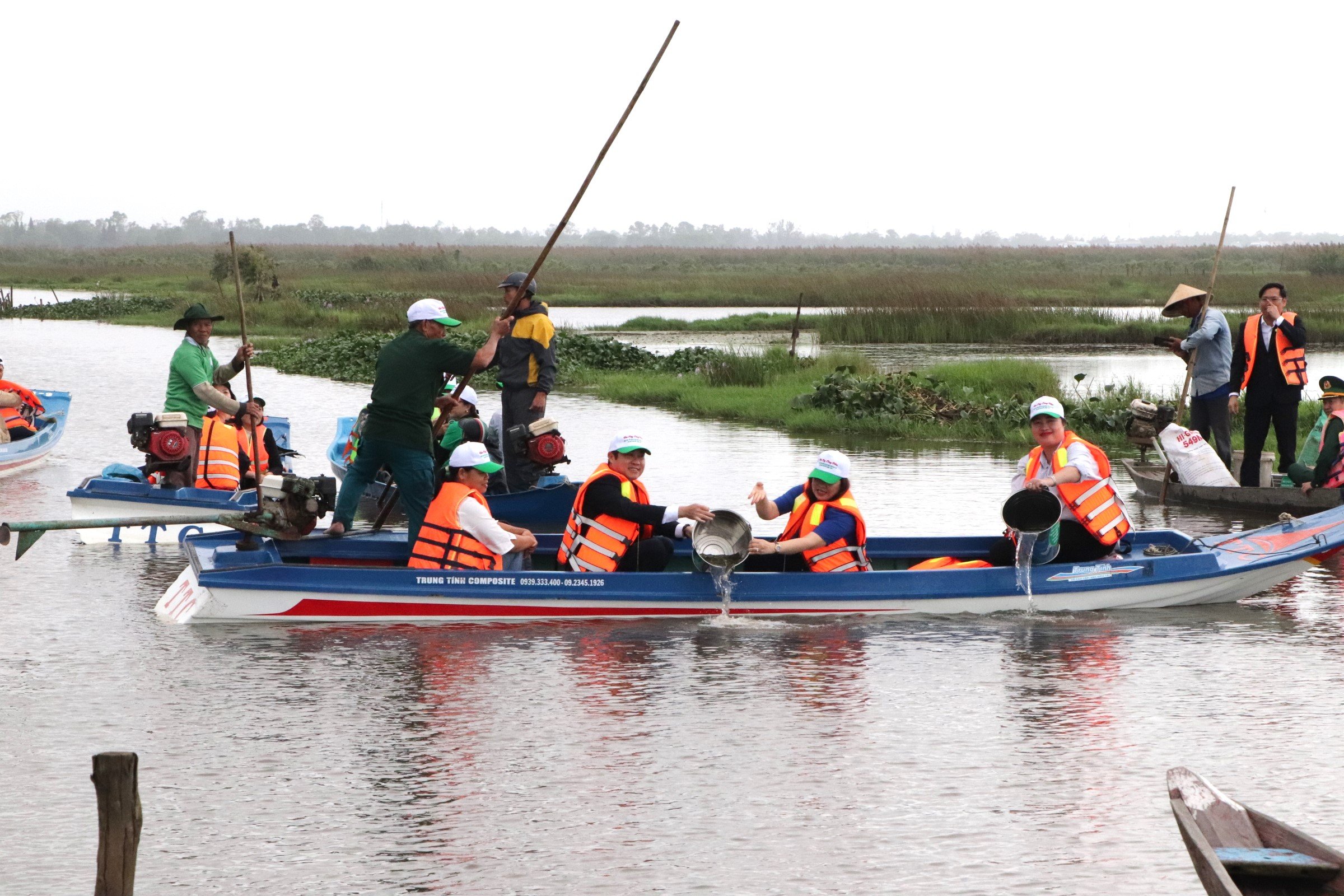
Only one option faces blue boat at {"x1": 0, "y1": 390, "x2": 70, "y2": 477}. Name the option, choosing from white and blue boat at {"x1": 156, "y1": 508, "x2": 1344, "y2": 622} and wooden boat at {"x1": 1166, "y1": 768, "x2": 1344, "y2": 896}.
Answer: the wooden boat

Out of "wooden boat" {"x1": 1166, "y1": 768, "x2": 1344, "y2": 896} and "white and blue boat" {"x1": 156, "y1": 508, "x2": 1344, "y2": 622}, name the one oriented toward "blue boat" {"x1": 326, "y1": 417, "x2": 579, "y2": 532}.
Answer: the wooden boat

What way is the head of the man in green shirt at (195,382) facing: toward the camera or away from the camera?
toward the camera

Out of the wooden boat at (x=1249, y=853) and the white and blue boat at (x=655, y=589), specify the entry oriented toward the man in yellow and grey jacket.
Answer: the wooden boat

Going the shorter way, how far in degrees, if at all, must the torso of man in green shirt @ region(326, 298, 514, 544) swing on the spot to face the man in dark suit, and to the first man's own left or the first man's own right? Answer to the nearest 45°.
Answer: approximately 45° to the first man's own right

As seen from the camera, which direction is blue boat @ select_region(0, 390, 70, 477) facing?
to the viewer's right

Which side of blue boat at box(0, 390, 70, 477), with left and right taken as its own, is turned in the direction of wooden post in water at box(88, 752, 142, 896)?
right

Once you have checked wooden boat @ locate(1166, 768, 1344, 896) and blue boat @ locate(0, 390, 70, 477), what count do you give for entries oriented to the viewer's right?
1

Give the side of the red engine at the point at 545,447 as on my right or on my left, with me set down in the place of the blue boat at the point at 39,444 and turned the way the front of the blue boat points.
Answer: on my right

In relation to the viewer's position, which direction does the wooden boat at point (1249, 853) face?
facing away from the viewer and to the left of the viewer

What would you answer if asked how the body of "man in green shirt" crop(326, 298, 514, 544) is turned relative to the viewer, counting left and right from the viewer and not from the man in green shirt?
facing away from the viewer and to the right of the viewer

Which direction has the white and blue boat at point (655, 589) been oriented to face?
to the viewer's right
